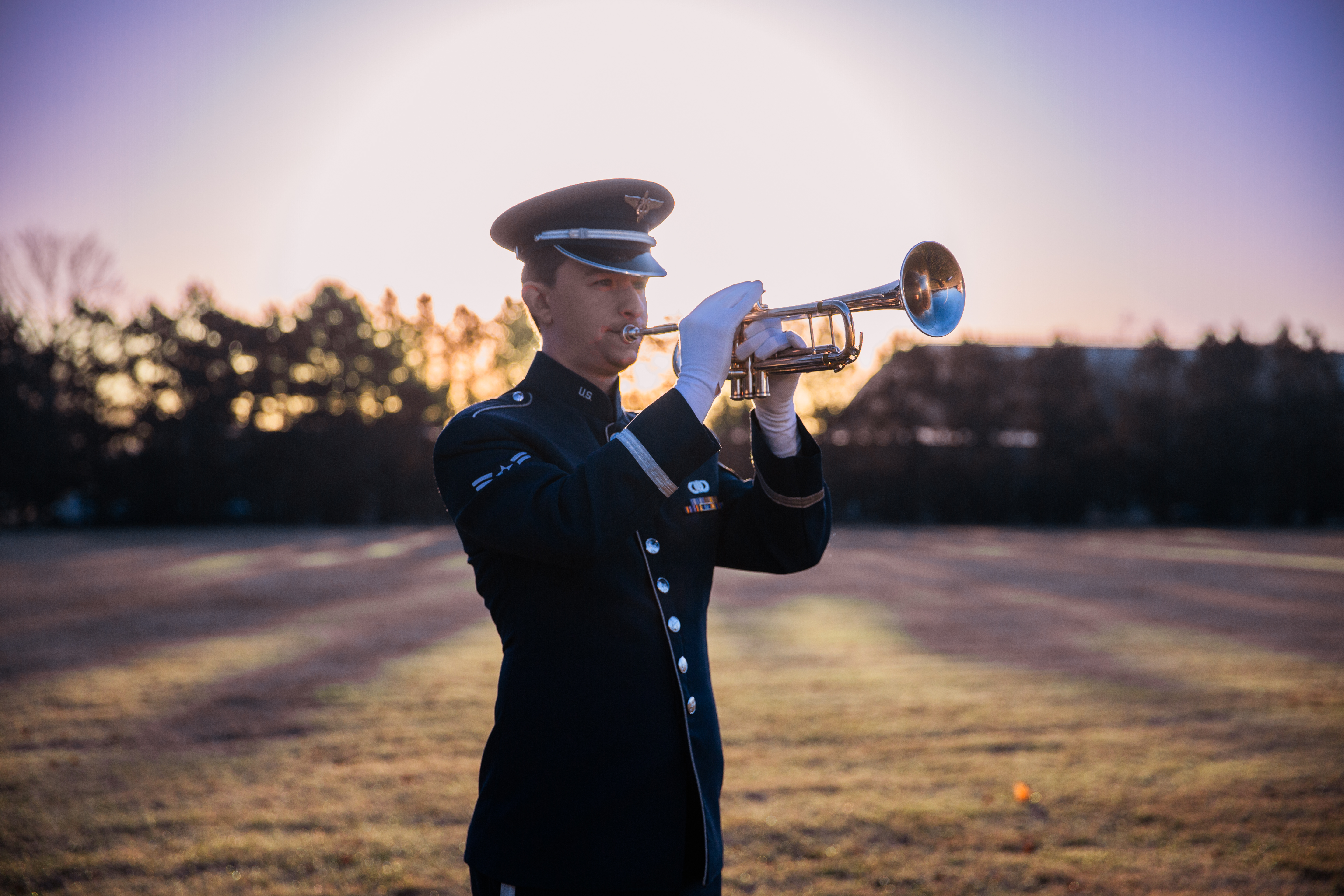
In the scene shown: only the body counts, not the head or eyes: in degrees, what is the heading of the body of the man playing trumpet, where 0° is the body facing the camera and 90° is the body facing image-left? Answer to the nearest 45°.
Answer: approximately 315°
